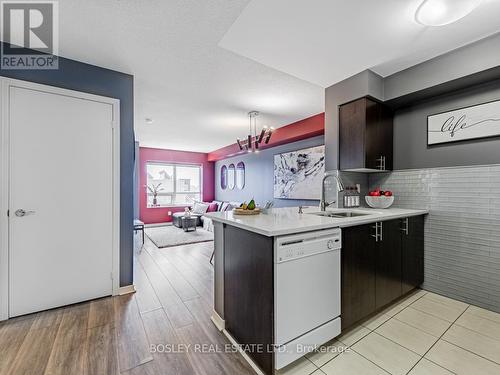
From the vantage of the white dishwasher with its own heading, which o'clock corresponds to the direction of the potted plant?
The potted plant is roughly at 6 o'clock from the white dishwasher.

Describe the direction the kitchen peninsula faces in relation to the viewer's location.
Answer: facing the viewer and to the right of the viewer

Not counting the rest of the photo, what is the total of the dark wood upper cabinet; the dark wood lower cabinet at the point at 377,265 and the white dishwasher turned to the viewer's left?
0

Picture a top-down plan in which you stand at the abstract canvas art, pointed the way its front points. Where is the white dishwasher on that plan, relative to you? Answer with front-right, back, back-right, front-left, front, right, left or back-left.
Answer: front-left

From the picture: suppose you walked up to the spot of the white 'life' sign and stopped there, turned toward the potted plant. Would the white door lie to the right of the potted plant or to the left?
left

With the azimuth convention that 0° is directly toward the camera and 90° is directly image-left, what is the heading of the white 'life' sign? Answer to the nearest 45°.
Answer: approximately 45°

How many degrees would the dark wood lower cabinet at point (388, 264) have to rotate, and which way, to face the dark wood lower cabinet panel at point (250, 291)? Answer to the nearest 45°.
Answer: approximately 90° to its right

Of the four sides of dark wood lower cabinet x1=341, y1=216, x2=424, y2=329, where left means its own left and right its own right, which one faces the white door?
right

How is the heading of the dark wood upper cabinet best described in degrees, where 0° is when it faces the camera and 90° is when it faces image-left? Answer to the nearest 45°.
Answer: approximately 315°

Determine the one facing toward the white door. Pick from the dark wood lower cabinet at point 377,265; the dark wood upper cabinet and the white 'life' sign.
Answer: the white 'life' sign
